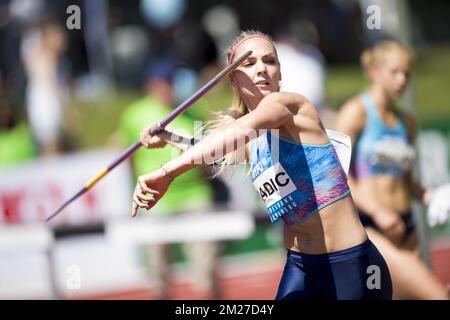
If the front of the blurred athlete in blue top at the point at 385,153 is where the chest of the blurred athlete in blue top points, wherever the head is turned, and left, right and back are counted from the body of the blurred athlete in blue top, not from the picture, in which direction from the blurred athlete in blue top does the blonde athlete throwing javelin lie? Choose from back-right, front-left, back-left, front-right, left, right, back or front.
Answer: front-right

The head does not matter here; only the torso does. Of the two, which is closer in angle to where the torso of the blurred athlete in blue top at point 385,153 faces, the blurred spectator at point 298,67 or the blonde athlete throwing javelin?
the blonde athlete throwing javelin

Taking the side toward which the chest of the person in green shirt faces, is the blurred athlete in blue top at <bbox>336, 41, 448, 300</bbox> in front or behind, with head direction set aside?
in front

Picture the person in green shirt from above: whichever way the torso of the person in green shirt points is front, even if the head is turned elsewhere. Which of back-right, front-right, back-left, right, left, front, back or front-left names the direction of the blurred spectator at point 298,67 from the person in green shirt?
left

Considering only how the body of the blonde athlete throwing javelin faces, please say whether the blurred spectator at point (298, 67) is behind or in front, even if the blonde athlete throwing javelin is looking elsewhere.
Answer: behind

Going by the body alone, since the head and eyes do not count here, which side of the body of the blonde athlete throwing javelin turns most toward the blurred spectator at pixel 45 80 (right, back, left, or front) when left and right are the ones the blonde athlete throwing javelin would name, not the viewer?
right

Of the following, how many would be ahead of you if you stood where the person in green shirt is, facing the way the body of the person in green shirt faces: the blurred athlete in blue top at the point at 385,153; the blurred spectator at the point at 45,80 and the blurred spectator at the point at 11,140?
1

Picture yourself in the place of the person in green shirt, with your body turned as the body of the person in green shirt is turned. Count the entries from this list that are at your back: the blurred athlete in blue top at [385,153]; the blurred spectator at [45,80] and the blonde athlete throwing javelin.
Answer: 1

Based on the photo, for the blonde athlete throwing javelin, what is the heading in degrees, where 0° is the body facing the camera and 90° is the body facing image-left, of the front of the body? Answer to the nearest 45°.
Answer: approximately 45°

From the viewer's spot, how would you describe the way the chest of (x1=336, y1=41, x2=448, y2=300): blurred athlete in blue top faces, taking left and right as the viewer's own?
facing the viewer and to the right of the viewer
